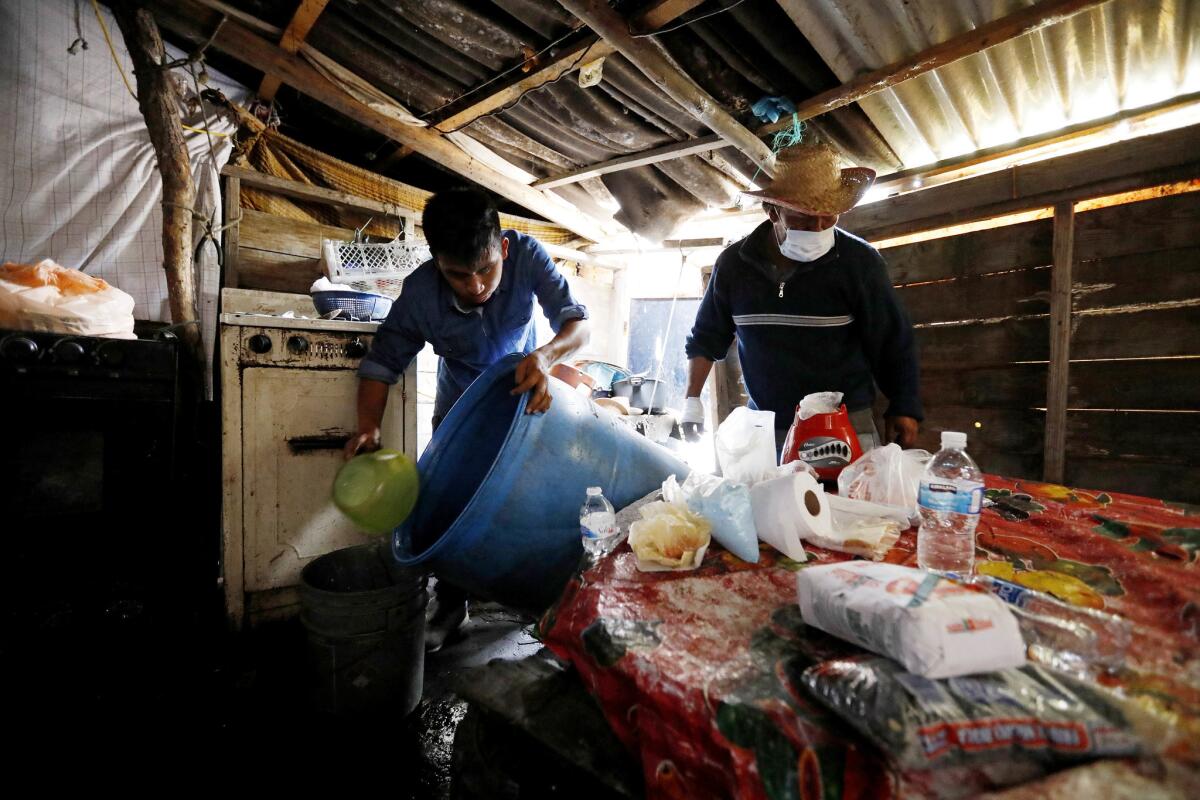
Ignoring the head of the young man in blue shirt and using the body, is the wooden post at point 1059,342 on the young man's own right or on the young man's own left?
on the young man's own left

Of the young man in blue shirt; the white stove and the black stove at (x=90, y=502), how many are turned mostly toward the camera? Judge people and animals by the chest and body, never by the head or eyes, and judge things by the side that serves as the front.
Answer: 3

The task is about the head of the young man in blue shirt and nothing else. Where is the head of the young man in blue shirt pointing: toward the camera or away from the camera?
toward the camera

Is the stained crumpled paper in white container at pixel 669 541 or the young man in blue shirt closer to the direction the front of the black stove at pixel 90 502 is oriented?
the stained crumpled paper in white container

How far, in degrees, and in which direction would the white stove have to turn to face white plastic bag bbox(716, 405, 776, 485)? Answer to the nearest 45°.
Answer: approximately 45° to its left

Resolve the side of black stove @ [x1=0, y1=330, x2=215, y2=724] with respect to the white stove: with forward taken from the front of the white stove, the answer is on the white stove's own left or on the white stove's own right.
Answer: on the white stove's own right

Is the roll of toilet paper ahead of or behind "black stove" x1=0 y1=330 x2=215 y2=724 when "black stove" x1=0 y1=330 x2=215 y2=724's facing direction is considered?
ahead

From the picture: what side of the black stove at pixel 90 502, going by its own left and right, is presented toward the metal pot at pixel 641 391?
left

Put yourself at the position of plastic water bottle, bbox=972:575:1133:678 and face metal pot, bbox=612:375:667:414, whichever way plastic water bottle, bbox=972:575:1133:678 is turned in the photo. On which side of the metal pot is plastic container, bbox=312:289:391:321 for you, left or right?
left

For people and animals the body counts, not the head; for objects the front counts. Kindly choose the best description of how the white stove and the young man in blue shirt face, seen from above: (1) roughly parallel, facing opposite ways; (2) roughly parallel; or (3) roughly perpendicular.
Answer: roughly parallel

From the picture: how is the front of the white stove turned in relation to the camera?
facing the viewer

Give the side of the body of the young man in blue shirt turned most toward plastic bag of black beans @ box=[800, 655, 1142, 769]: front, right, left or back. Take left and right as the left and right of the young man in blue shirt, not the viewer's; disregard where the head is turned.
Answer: front

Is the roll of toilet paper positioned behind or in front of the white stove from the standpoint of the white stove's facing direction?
in front

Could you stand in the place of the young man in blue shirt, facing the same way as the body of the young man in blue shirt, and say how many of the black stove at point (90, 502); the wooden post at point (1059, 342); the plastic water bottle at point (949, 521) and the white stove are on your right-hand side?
2

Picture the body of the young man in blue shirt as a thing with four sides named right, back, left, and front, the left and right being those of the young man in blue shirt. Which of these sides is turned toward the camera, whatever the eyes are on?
front

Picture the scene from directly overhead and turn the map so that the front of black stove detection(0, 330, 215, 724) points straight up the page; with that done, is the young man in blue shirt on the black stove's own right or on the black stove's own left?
on the black stove's own left

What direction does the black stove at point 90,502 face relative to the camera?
toward the camera
